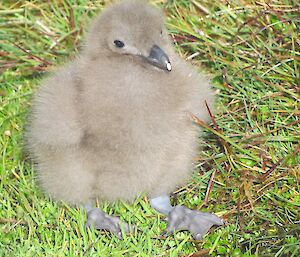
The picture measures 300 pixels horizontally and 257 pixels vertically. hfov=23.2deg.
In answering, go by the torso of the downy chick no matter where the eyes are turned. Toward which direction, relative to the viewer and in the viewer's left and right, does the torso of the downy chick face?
facing the viewer and to the right of the viewer
